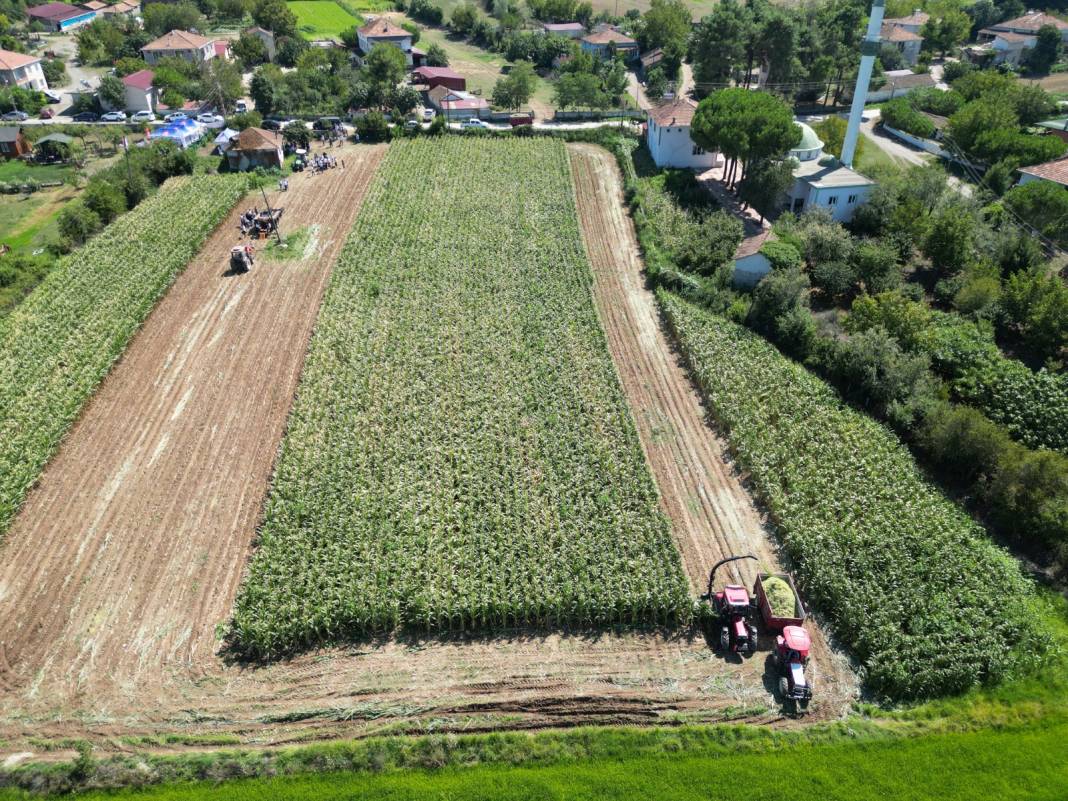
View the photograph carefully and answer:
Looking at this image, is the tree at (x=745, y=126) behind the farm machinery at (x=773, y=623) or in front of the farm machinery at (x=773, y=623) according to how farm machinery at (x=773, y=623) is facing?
behind

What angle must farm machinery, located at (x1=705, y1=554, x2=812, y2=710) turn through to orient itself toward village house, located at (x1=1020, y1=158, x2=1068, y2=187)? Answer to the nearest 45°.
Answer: approximately 180°

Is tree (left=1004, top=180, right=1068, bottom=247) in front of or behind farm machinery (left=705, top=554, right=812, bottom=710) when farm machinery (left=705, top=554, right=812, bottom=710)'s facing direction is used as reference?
behind

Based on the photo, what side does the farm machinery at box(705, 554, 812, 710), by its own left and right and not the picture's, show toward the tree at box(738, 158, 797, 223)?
back

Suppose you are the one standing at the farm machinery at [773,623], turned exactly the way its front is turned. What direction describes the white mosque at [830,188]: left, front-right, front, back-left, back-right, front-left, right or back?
back

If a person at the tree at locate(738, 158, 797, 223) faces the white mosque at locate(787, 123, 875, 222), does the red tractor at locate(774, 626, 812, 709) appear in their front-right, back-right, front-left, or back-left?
back-right

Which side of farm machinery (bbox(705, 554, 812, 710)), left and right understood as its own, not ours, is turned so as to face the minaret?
back
